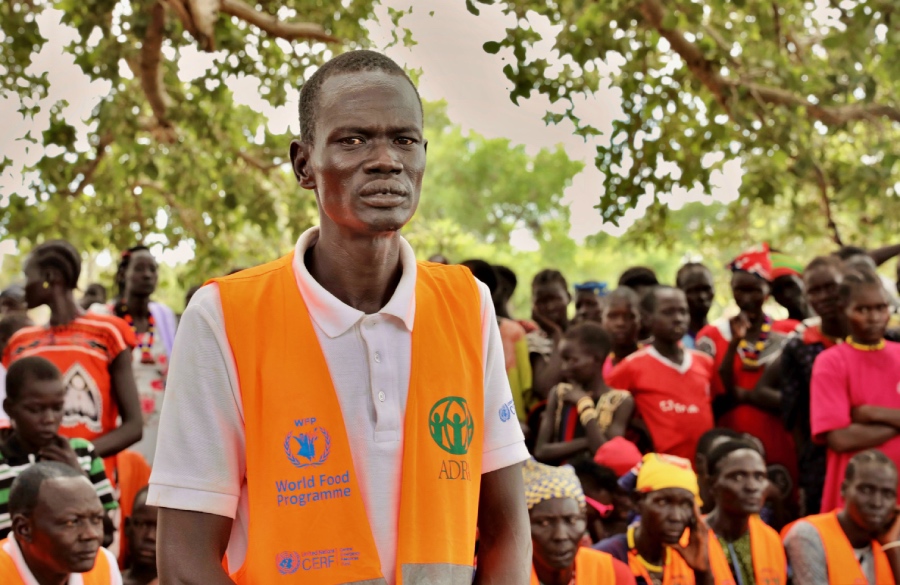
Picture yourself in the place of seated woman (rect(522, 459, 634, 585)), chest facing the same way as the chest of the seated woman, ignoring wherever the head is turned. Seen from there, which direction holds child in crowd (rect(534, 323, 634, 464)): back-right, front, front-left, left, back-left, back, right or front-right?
back

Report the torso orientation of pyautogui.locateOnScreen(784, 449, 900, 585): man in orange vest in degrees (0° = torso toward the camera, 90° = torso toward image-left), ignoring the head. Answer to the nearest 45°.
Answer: approximately 315°

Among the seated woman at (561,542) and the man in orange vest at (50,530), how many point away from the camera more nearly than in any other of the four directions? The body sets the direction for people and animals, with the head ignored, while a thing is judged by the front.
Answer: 0

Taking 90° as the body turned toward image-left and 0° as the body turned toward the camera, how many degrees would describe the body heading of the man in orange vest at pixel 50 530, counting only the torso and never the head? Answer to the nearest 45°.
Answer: approximately 315°

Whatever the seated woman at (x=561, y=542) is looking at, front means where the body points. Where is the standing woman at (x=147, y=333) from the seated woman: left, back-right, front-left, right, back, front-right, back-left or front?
back-right

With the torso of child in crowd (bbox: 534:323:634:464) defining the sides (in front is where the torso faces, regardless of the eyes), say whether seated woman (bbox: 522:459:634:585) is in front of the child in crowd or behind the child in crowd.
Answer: in front

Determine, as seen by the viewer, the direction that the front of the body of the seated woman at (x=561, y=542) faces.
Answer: toward the camera

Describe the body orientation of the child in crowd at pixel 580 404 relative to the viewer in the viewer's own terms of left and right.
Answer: facing the viewer and to the left of the viewer

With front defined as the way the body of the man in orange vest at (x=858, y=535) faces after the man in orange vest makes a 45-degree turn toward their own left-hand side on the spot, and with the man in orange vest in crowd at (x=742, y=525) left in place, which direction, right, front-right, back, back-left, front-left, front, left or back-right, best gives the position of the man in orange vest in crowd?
back

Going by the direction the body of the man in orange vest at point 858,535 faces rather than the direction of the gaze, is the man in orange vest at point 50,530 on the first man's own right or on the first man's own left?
on the first man's own right

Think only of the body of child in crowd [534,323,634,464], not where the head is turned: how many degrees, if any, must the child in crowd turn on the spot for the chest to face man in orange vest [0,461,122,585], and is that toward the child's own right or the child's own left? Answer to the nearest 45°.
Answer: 0° — they already face them

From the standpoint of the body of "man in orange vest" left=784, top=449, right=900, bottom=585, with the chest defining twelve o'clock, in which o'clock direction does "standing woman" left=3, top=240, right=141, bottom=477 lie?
The standing woman is roughly at 4 o'clock from the man in orange vest.

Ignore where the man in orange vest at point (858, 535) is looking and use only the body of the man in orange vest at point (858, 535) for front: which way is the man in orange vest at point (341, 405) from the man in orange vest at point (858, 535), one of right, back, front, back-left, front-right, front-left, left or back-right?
front-right

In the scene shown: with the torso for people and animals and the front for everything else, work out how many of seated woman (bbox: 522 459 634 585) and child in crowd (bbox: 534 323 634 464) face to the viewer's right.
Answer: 0

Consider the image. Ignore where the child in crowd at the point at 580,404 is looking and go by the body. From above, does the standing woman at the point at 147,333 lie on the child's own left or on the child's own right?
on the child's own right

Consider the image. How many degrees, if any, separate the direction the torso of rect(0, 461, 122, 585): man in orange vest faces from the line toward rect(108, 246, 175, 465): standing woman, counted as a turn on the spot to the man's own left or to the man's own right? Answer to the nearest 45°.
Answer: approximately 135° to the man's own left
